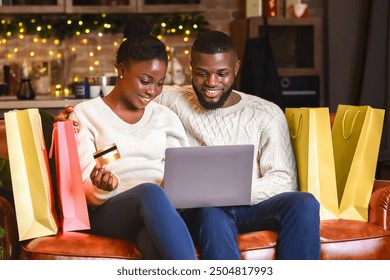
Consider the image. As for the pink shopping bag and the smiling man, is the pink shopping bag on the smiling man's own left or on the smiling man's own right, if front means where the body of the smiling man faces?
on the smiling man's own right

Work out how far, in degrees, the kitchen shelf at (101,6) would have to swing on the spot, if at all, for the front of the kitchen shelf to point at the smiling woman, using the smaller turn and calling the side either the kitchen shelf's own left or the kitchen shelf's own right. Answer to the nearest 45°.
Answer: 0° — it already faces them

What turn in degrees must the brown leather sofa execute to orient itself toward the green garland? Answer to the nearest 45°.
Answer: approximately 180°

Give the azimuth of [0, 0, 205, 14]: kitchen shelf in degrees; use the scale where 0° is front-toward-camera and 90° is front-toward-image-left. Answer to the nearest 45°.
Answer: approximately 0°

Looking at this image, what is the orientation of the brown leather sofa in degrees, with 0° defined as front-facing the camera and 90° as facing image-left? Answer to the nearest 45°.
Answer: approximately 0°
